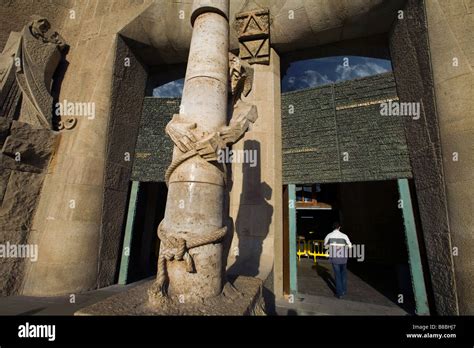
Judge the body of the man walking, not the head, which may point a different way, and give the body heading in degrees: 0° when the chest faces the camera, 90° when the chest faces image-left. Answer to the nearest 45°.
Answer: approximately 180°

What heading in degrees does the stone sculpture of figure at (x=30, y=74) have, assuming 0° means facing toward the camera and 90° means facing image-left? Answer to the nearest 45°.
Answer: approximately 315°

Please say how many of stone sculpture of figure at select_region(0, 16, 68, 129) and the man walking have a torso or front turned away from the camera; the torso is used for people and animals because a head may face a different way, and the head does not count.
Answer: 1

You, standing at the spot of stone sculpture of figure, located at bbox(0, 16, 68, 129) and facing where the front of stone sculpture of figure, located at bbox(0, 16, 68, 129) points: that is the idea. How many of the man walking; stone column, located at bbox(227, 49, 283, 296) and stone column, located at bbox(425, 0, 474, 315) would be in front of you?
3

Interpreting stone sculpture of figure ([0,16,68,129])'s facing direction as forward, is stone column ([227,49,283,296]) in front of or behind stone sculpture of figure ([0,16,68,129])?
in front

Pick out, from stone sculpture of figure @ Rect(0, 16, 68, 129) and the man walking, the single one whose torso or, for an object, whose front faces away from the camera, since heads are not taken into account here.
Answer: the man walking
